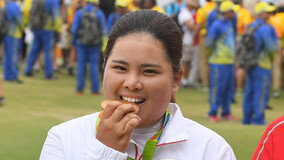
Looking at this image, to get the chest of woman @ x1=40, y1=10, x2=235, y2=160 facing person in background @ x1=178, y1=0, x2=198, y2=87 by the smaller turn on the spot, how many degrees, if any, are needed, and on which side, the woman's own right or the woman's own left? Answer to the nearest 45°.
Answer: approximately 180°

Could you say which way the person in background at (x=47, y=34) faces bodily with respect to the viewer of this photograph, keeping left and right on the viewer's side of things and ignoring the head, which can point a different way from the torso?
facing away from the viewer and to the right of the viewer

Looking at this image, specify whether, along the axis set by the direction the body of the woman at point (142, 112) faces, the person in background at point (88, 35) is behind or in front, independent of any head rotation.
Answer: behind

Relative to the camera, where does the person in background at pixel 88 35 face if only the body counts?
away from the camera

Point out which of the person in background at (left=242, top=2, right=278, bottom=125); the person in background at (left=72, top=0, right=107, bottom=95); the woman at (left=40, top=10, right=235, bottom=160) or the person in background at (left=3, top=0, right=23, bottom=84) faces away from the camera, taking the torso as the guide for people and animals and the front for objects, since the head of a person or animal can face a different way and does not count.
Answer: the person in background at (left=72, top=0, right=107, bottom=95)
